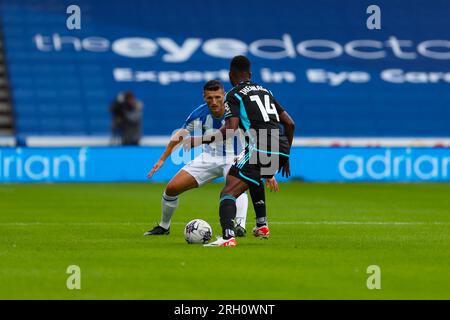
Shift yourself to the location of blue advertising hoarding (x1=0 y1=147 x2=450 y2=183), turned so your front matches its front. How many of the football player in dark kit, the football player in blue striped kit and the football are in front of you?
3

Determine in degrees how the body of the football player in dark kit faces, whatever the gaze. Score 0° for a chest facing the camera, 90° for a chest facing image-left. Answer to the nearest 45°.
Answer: approximately 135°

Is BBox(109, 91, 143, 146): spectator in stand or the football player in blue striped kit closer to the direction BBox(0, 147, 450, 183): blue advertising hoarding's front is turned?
the football player in blue striped kit

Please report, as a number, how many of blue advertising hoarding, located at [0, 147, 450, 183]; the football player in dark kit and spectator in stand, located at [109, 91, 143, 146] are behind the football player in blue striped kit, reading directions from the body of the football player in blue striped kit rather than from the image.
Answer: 2

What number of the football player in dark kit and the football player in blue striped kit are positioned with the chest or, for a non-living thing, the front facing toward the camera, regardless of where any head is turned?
1

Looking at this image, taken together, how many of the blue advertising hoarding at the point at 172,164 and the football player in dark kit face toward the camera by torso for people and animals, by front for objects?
1

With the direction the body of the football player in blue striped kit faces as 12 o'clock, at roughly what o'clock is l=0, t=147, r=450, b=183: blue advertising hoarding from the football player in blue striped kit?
The blue advertising hoarding is roughly at 6 o'clock from the football player in blue striped kit.

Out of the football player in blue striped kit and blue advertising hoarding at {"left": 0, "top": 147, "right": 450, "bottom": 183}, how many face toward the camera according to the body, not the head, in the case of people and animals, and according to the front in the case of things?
2

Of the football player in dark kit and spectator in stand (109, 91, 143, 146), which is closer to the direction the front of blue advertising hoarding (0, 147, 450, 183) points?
the football player in dark kit

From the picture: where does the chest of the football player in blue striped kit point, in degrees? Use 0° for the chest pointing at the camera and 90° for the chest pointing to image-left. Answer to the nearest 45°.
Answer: approximately 0°
